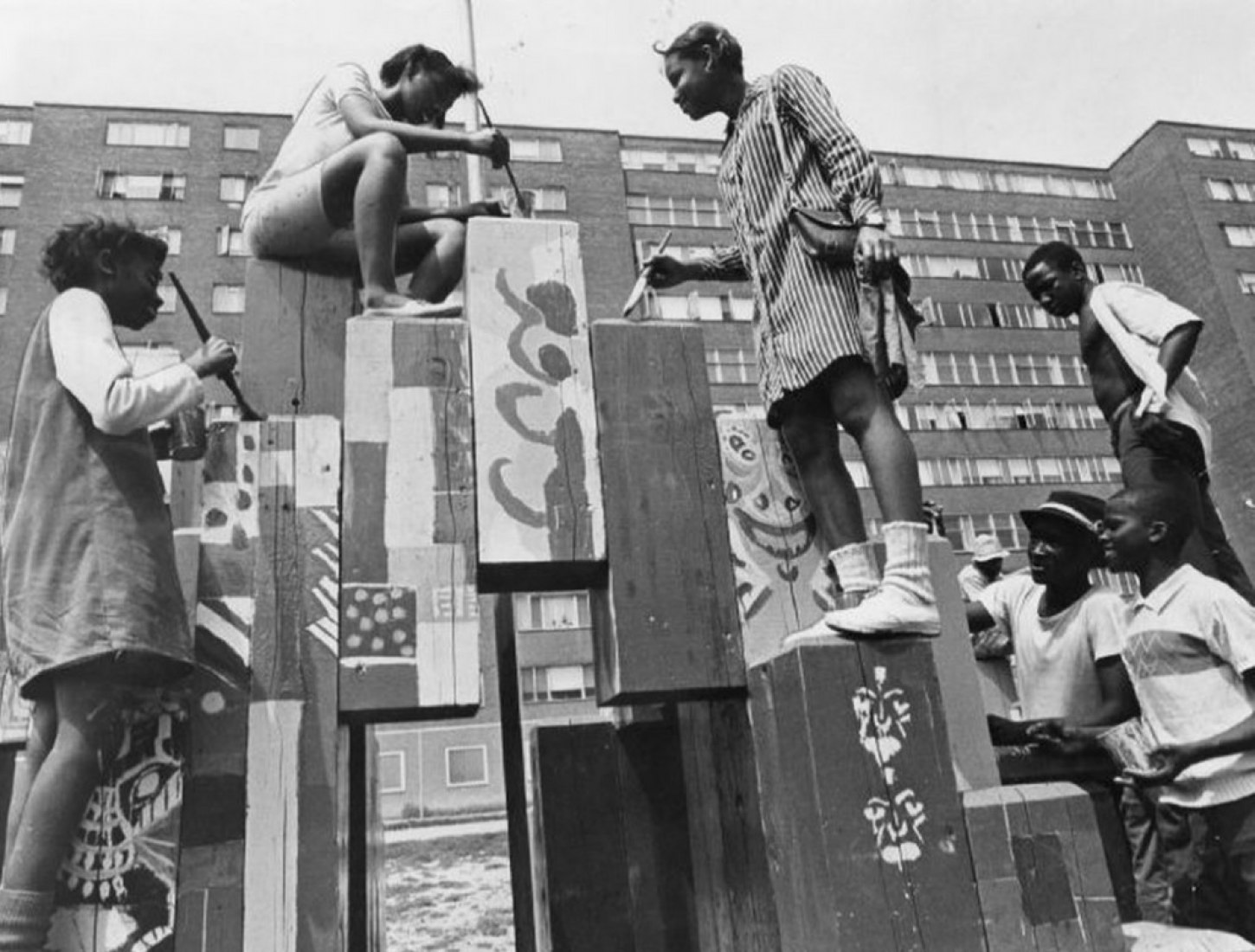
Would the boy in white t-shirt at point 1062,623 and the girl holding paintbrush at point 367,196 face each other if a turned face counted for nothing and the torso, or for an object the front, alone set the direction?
yes

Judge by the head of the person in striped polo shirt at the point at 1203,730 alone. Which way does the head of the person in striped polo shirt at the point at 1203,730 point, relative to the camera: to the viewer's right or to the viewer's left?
to the viewer's left

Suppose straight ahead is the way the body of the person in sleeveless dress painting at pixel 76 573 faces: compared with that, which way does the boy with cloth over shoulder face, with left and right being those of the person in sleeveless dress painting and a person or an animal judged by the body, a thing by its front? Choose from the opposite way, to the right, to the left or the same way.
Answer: the opposite way

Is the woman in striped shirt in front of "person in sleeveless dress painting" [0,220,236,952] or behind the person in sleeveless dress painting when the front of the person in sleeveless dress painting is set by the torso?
in front

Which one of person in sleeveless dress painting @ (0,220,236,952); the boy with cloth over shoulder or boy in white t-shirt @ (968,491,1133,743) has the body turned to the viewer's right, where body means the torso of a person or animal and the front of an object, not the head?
the person in sleeveless dress painting

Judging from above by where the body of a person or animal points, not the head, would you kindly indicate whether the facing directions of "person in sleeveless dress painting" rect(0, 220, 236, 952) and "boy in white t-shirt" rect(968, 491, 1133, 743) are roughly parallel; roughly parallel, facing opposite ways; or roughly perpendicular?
roughly parallel, facing opposite ways

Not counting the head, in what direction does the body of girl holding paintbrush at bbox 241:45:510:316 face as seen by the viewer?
to the viewer's right

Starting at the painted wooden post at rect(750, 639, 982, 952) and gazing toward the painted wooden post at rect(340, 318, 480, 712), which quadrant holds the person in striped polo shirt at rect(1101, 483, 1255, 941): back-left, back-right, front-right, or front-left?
back-right

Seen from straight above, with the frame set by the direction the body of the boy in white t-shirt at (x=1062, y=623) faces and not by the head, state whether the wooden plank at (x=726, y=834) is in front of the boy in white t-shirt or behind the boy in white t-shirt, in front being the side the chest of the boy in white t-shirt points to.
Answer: in front

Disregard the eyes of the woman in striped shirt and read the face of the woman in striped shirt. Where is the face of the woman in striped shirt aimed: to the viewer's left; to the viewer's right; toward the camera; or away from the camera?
to the viewer's left

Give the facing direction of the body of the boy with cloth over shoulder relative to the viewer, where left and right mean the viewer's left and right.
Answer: facing the viewer and to the left of the viewer

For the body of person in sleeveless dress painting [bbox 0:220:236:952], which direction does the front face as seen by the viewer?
to the viewer's right

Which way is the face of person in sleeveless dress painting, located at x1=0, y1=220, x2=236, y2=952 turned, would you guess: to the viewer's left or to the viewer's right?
to the viewer's right

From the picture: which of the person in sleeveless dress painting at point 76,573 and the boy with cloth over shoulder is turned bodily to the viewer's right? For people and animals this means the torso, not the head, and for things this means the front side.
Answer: the person in sleeveless dress painting

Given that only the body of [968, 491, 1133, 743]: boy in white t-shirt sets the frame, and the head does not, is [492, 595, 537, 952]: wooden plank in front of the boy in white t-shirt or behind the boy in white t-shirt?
in front
